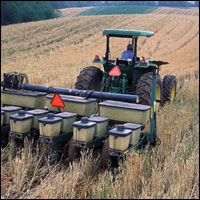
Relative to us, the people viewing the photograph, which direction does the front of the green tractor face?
facing away from the viewer and to the right of the viewer
